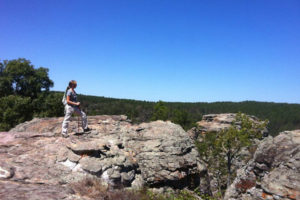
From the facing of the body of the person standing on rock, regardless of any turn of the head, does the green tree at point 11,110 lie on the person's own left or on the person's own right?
on the person's own left

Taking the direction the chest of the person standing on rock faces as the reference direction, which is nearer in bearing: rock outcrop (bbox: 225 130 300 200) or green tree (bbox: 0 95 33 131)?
the rock outcrop

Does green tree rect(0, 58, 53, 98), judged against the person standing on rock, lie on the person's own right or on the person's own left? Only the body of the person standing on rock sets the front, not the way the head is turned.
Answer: on the person's own left

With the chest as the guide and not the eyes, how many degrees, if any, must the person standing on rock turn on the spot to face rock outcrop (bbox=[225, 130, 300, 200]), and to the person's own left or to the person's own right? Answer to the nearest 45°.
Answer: approximately 45° to the person's own right

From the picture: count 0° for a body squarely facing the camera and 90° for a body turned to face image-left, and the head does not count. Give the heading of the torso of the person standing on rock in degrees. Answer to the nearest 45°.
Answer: approximately 270°

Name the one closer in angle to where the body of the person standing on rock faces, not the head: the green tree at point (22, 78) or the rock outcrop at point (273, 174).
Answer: the rock outcrop
